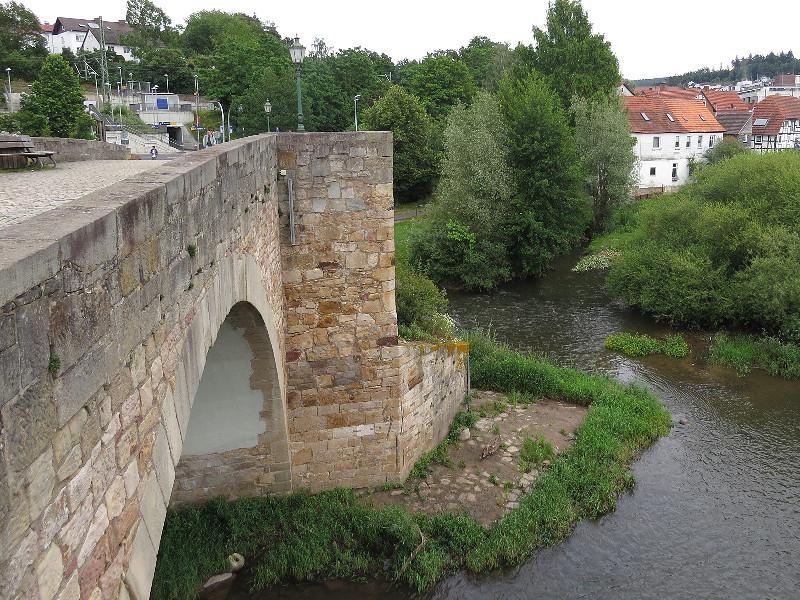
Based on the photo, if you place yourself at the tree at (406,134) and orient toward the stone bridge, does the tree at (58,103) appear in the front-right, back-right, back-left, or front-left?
front-right

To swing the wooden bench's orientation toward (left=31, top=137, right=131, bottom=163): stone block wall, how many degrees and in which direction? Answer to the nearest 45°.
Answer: approximately 135° to its left

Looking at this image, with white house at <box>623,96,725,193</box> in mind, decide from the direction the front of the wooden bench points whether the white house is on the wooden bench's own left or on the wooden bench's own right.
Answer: on the wooden bench's own left

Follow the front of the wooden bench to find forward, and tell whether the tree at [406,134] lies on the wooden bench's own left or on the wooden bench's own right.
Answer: on the wooden bench's own left

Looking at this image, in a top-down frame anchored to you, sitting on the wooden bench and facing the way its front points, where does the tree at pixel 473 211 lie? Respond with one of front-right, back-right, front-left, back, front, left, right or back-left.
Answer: left

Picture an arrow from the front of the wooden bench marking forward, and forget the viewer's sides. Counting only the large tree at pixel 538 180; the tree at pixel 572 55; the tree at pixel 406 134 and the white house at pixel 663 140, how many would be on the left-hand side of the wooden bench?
4

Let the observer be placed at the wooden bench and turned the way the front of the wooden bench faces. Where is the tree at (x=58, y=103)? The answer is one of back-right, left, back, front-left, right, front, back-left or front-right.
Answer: back-left

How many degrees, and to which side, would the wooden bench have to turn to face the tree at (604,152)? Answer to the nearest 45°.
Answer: approximately 90° to its left

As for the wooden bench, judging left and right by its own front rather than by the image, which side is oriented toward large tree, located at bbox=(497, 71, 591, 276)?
left

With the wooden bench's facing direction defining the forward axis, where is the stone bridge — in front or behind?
in front

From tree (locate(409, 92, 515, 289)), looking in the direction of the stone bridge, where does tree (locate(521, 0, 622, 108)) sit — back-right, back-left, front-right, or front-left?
back-left

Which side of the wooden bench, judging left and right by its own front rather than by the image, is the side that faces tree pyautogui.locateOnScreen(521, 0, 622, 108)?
left
